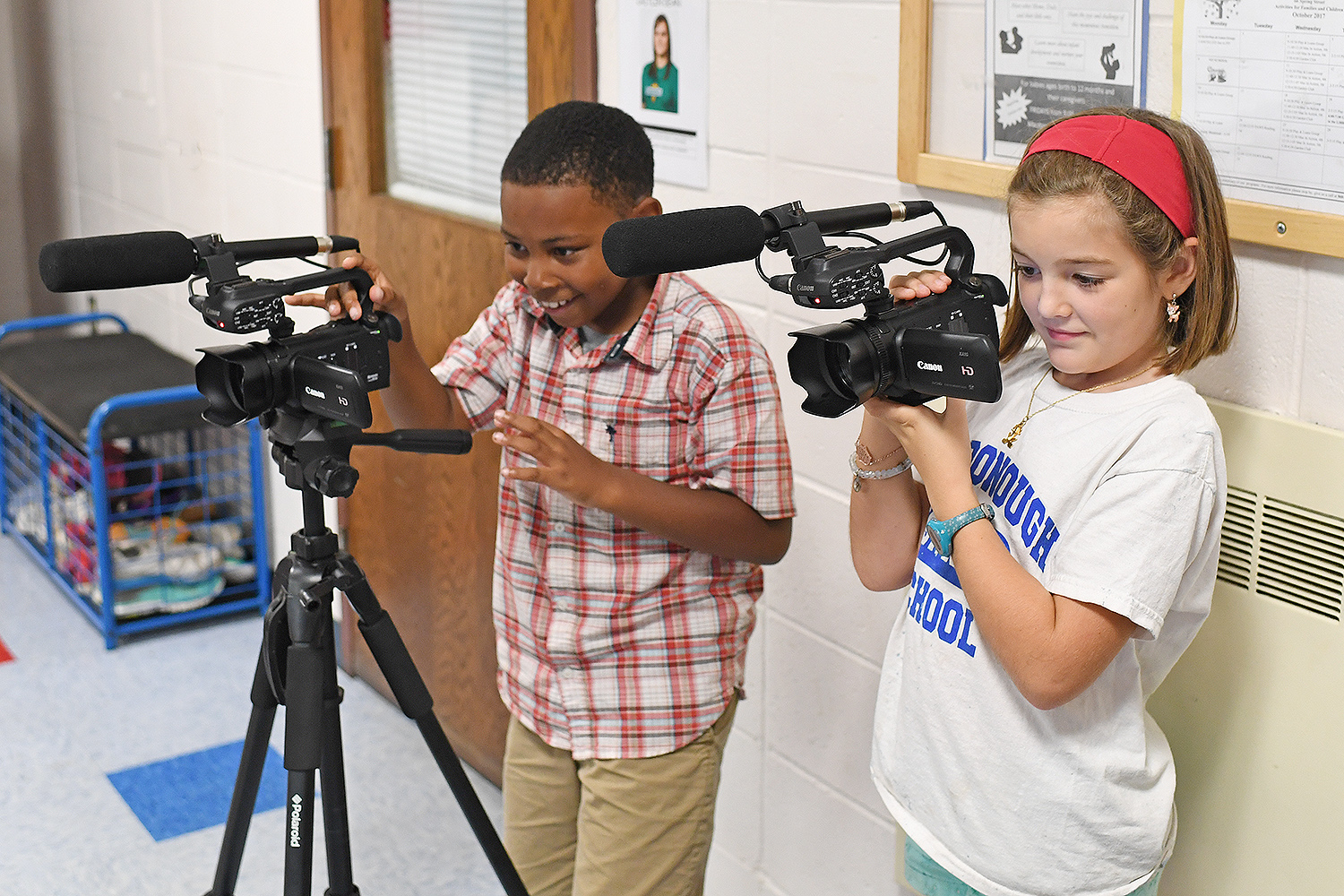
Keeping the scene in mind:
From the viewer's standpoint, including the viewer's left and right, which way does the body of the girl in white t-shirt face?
facing the viewer and to the left of the viewer

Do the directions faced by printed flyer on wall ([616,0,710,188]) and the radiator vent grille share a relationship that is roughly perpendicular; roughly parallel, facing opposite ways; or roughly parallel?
roughly parallel

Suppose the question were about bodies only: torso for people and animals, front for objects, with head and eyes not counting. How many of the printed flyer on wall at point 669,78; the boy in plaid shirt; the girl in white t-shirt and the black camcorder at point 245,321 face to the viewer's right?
0

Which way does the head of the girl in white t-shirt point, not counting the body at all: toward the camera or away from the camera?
toward the camera

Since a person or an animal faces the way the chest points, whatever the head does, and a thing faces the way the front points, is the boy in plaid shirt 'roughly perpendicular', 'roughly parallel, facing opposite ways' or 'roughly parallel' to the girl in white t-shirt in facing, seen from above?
roughly parallel

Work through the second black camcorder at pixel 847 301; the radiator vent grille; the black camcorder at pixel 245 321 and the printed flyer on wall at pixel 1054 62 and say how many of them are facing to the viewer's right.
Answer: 0

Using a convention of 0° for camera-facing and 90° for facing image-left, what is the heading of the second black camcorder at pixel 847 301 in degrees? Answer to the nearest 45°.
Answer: approximately 45°

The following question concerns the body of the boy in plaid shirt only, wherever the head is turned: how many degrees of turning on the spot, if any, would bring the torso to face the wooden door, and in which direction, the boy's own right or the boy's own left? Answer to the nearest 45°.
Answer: approximately 135° to the boy's own right

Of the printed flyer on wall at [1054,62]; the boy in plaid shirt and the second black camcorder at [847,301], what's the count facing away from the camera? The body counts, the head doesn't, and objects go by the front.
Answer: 0

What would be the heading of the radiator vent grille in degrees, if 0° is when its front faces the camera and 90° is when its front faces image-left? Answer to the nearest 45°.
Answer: approximately 45°
